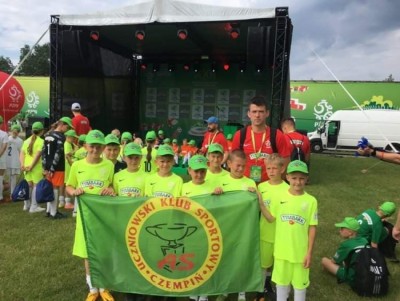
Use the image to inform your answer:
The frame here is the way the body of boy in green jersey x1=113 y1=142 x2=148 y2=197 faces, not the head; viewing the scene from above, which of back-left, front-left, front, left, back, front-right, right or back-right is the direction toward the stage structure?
back

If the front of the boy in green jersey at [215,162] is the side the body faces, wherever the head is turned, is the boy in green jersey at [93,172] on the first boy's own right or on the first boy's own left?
on the first boy's own right

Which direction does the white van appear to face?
to the viewer's left

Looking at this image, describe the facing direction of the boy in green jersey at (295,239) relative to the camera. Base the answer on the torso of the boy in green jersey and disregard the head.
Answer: toward the camera

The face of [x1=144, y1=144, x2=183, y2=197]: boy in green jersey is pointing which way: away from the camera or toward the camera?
toward the camera

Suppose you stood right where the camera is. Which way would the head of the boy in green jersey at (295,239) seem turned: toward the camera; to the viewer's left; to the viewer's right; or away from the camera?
toward the camera

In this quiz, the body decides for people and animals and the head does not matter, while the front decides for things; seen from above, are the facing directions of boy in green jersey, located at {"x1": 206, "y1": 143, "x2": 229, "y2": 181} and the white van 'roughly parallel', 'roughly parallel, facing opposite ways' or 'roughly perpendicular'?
roughly perpendicular

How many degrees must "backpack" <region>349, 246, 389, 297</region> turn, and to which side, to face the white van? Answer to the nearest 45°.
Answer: approximately 135° to its left

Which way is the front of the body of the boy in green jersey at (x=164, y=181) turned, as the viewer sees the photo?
toward the camera

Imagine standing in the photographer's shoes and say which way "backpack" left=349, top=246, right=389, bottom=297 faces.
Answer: facing the viewer and to the right of the viewer

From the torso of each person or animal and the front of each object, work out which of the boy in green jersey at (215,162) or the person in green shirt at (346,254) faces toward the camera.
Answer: the boy in green jersey

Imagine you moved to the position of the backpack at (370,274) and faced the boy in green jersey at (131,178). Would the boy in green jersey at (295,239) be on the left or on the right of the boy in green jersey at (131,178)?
left

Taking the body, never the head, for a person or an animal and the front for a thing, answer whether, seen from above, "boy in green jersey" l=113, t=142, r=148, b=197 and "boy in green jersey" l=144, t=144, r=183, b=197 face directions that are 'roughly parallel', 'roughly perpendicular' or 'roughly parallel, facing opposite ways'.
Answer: roughly parallel

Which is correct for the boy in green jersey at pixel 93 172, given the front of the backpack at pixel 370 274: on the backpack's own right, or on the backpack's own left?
on the backpack's own right

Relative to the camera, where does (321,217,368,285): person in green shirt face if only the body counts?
to the viewer's left

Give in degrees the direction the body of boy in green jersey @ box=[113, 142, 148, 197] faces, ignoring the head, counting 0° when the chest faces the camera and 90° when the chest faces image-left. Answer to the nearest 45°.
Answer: approximately 0°

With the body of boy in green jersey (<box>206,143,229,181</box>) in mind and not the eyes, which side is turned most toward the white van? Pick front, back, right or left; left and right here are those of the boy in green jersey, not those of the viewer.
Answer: back

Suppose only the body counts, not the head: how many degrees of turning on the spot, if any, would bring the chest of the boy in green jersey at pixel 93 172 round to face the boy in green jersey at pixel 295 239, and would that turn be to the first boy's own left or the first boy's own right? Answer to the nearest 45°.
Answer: approximately 45° to the first boy's own left
